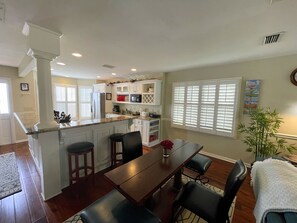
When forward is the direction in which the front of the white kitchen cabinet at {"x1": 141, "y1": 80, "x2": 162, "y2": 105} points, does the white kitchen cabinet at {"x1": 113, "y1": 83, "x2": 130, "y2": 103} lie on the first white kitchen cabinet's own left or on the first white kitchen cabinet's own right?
on the first white kitchen cabinet's own right

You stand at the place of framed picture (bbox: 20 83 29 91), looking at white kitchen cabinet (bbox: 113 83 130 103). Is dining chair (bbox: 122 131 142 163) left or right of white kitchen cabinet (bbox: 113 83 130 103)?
right

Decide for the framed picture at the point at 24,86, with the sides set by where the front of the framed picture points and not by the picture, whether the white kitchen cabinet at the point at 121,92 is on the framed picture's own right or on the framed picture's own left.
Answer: on the framed picture's own left

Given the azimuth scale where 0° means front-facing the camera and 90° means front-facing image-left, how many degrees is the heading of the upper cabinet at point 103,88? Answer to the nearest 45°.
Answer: approximately 45°

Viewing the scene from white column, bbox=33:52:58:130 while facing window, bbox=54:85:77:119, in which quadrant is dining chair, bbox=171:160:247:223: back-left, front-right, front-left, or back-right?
back-right

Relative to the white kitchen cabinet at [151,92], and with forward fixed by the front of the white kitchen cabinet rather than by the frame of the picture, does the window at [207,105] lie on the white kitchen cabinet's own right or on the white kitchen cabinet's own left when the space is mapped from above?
on the white kitchen cabinet's own left

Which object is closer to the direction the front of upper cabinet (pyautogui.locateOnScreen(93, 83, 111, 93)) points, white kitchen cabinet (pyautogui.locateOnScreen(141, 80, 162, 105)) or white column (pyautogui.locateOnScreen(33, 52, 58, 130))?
the white column

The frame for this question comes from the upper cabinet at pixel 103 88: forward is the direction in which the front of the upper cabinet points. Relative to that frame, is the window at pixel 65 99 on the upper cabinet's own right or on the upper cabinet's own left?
on the upper cabinet's own right

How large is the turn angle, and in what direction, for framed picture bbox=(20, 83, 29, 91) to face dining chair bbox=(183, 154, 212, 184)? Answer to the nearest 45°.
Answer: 0° — it already faces it

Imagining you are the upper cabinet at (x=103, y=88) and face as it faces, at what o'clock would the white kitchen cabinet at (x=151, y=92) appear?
The white kitchen cabinet is roughly at 9 o'clock from the upper cabinet.
